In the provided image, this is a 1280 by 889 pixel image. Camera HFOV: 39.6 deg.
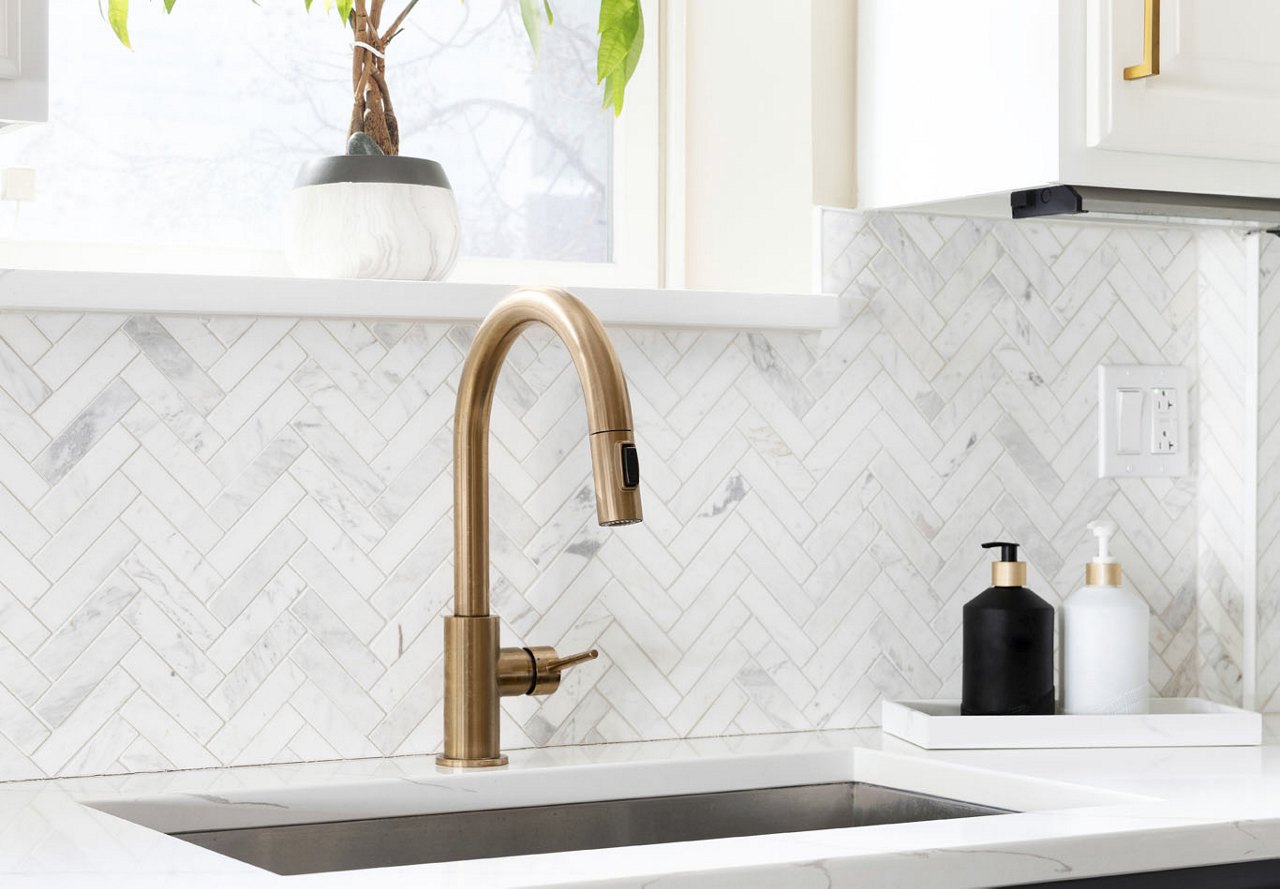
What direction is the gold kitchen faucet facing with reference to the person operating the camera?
facing the viewer and to the right of the viewer

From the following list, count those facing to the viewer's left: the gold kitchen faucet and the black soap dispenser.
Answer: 1

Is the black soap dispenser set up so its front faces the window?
yes

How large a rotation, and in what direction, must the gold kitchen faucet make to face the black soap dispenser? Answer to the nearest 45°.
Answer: approximately 45° to its left

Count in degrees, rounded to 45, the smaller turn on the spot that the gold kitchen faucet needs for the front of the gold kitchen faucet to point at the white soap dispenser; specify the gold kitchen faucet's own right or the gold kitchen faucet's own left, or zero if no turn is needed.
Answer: approximately 45° to the gold kitchen faucet's own left

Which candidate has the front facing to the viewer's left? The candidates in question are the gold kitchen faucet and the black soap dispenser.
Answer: the black soap dispenser

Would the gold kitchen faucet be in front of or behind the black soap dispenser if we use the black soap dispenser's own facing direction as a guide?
in front

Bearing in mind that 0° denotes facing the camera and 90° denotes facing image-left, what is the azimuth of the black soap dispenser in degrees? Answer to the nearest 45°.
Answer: approximately 90°
